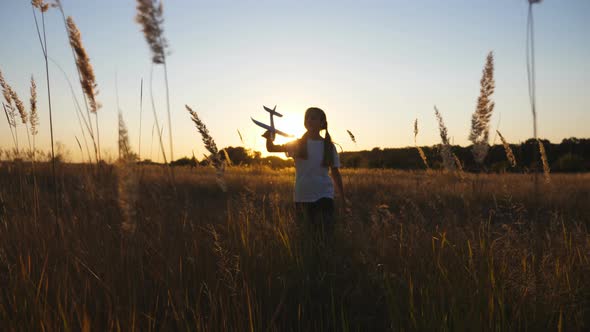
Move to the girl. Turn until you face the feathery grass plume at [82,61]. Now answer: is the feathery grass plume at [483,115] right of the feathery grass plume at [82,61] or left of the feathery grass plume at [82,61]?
left

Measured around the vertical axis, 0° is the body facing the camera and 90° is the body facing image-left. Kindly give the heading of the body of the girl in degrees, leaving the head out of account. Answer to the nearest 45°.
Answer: approximately 0°

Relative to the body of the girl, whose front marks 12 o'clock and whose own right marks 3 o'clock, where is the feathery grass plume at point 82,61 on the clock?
The feathery grass plume is roughly at 1 o'clock from the girl.

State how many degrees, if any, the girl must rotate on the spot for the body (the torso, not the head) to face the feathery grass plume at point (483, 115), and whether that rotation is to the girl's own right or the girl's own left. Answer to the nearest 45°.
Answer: approximately 45° to the girl's own left
